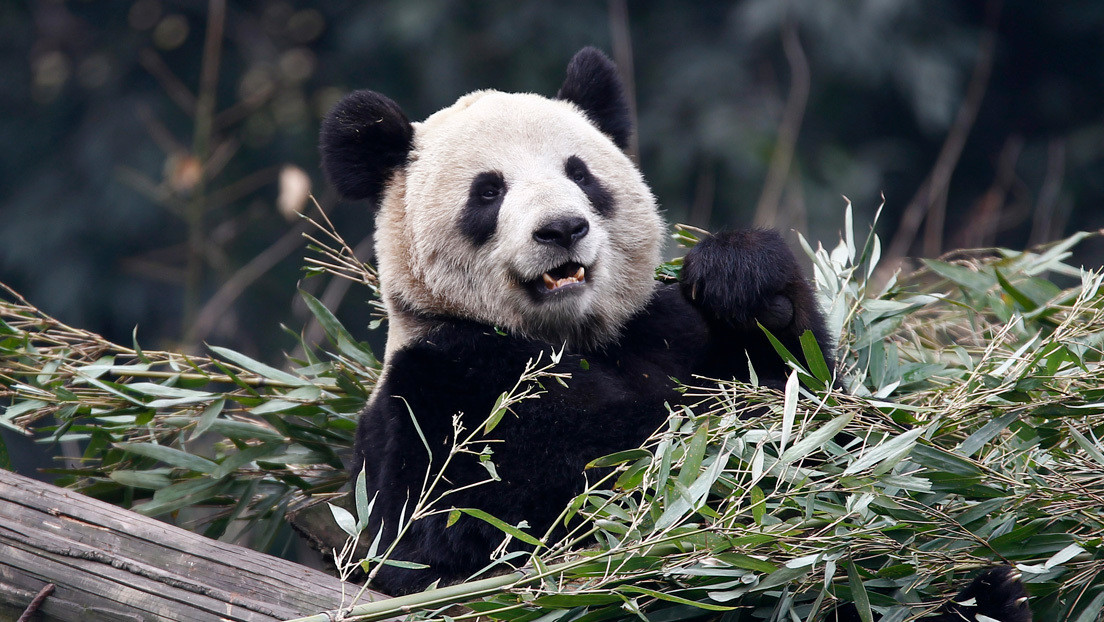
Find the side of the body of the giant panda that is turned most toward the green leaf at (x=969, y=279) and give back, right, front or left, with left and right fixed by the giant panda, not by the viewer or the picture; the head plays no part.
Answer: left

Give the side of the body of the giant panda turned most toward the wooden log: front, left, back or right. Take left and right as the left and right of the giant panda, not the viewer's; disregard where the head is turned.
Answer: right

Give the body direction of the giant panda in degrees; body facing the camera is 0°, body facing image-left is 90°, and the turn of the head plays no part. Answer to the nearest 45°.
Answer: approximately 315°

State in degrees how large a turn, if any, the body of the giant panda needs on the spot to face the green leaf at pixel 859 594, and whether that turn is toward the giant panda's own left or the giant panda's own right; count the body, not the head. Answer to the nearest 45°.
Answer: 0° — it already faces it

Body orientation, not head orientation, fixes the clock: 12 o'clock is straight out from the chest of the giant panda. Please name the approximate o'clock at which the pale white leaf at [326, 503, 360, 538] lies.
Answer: The pale white leaf is roughly at 2 o'clock from the giant panda.
